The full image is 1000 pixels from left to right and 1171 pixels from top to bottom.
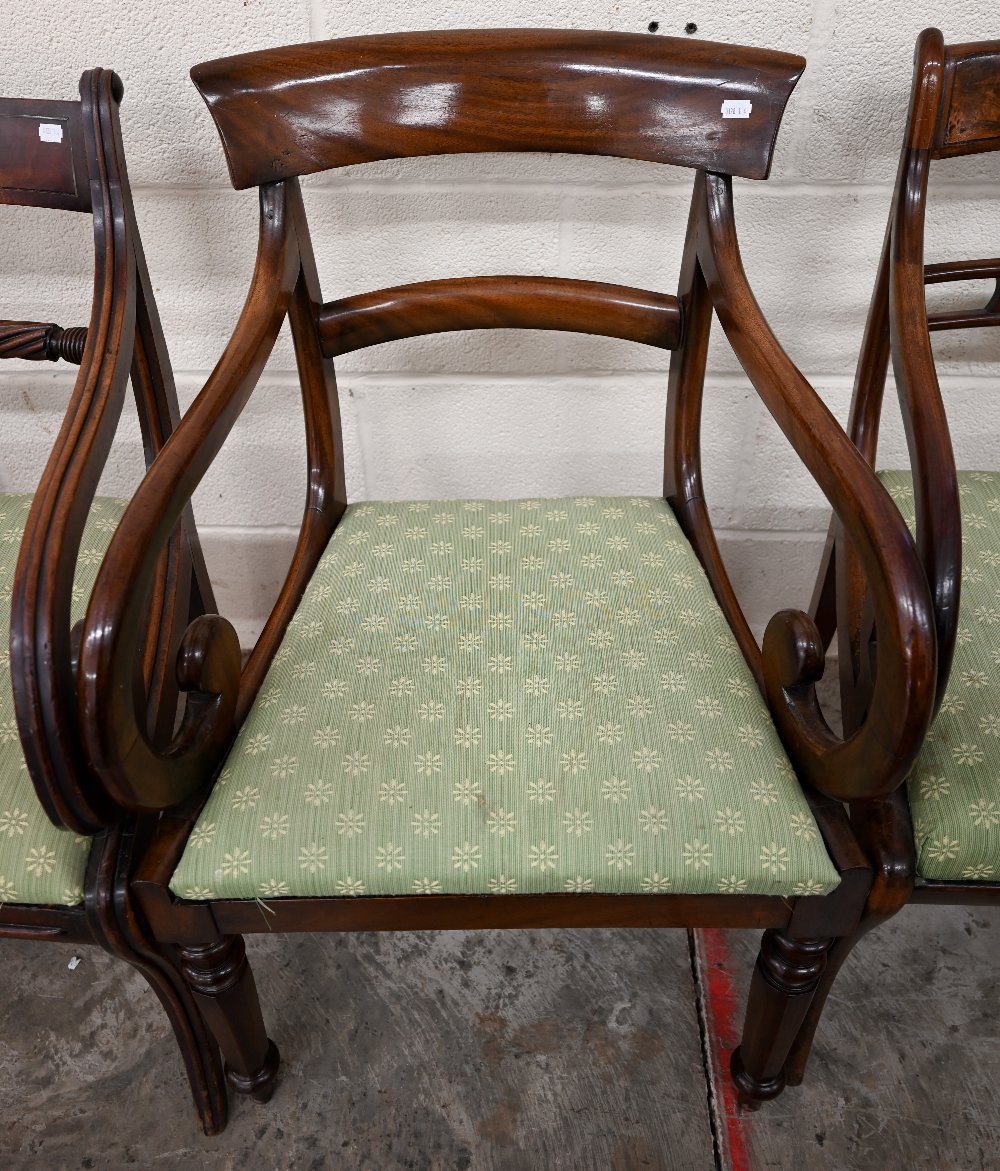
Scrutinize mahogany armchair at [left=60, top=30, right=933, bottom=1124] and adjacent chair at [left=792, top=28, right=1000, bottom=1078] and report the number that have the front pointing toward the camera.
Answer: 2

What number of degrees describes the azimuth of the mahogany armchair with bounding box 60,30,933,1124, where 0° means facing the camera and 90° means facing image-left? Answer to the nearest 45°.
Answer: approximately 0°
